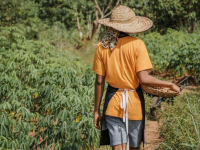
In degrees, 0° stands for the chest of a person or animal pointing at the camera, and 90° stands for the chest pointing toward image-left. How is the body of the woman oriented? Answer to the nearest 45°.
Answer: approximately 180°
